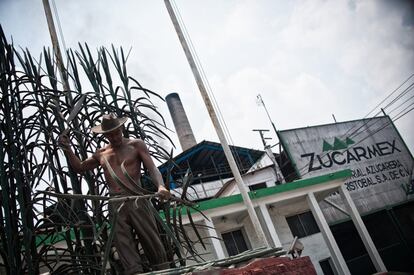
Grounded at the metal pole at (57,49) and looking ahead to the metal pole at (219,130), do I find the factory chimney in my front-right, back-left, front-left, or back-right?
front-left

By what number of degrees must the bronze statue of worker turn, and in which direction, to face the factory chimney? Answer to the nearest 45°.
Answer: approximately 180°

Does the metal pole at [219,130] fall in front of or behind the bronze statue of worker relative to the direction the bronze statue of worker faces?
behind

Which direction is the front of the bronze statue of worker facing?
toward the camera

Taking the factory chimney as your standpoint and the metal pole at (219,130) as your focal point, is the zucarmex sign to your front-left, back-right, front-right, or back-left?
front-left

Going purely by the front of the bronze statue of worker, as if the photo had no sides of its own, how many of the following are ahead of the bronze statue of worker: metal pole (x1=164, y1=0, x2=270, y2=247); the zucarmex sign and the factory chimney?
0

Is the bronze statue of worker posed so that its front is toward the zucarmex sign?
no
